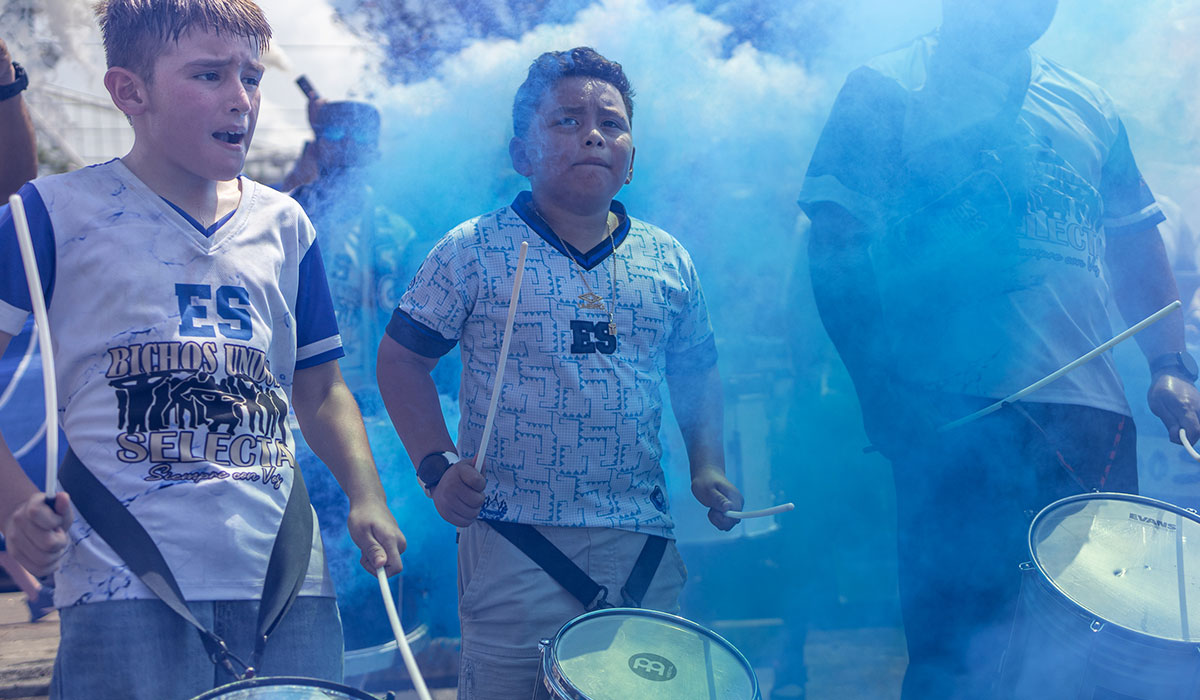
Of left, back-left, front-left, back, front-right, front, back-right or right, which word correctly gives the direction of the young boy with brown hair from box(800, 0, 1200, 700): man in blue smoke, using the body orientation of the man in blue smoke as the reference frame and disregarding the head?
right

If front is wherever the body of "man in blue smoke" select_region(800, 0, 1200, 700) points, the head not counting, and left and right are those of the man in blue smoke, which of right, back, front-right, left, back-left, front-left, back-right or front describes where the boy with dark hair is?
right

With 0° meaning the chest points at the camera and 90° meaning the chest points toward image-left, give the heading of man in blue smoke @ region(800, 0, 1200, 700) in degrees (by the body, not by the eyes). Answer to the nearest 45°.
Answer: approximately 315°

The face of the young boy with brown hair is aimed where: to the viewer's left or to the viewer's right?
to the viewer's right

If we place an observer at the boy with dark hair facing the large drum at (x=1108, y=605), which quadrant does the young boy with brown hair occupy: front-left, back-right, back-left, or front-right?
back-right
